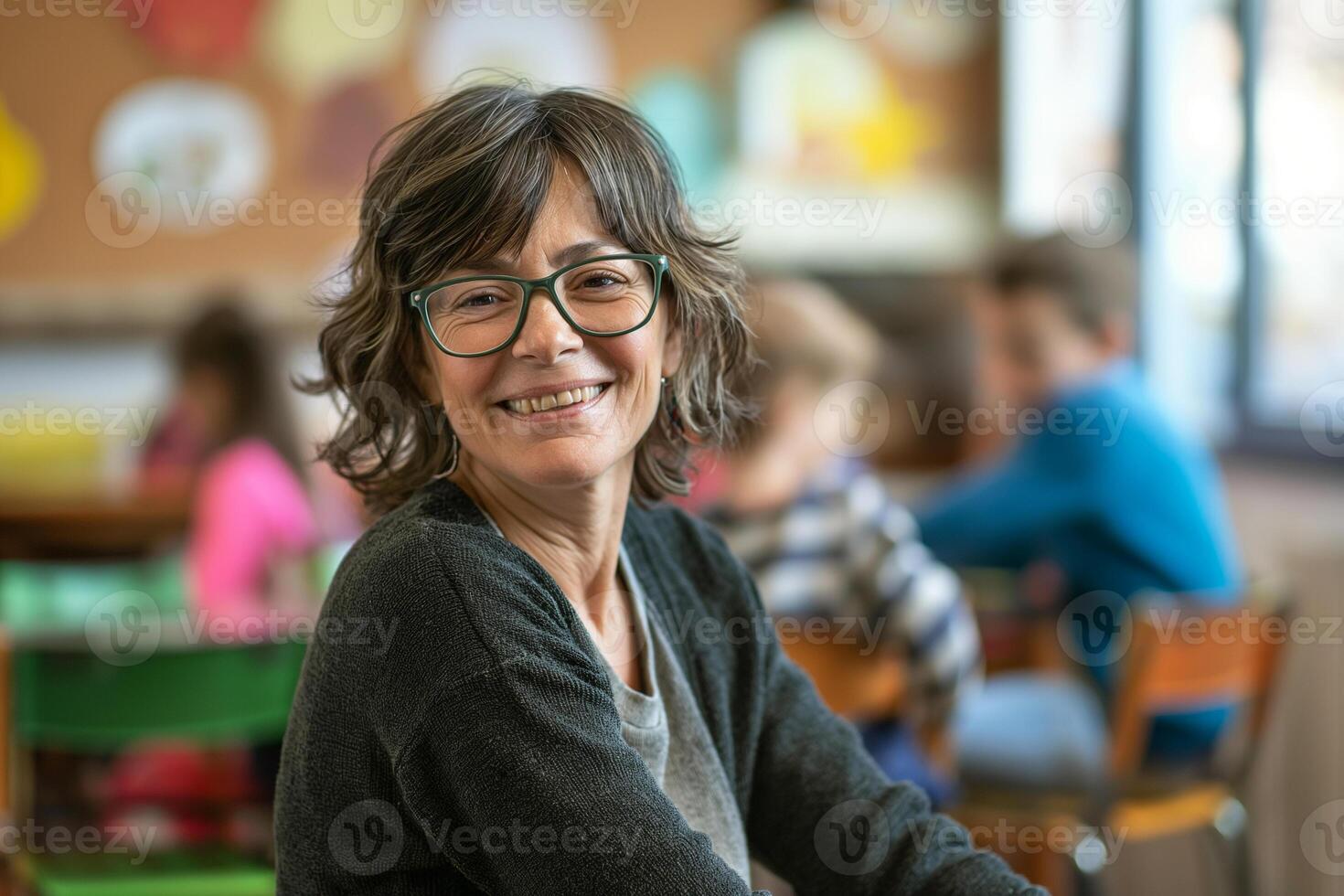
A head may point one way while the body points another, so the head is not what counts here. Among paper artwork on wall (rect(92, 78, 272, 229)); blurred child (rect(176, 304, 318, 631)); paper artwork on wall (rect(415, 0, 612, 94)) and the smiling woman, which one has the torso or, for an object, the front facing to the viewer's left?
the blurred child

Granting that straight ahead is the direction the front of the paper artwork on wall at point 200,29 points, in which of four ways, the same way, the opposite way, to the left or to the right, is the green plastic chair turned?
the opposite way

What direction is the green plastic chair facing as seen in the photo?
away from the camera

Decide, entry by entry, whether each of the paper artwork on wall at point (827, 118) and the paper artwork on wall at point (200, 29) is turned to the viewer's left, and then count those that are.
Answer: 0

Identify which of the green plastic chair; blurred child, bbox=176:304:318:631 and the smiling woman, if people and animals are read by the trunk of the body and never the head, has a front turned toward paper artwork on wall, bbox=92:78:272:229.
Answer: the green plastic chair

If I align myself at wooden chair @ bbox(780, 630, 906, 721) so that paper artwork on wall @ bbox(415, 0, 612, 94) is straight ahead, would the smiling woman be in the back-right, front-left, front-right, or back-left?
back-left

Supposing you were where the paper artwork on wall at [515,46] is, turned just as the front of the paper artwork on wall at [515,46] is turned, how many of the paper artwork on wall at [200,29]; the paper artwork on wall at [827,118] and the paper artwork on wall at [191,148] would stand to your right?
2

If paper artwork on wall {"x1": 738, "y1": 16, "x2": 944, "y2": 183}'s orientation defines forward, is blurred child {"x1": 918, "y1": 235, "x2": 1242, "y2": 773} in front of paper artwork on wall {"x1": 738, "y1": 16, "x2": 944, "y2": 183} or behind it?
in front

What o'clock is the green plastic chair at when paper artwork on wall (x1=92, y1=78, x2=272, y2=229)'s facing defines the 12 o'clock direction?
The green plastic chair is roughly at 12 o'clock from the paper artwork on wall.

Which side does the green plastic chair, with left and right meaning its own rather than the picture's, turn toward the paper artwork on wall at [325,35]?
front

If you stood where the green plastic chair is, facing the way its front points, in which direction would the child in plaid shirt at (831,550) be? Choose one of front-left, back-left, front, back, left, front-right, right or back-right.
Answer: right

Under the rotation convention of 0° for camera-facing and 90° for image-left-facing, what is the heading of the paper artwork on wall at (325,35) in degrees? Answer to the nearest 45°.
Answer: approximately 0°

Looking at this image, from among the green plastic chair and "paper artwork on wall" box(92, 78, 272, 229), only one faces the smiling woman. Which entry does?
the paper artwork on wall

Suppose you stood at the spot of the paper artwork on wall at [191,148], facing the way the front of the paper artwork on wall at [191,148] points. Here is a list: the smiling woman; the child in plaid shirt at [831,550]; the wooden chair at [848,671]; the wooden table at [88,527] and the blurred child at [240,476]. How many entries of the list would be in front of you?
5
